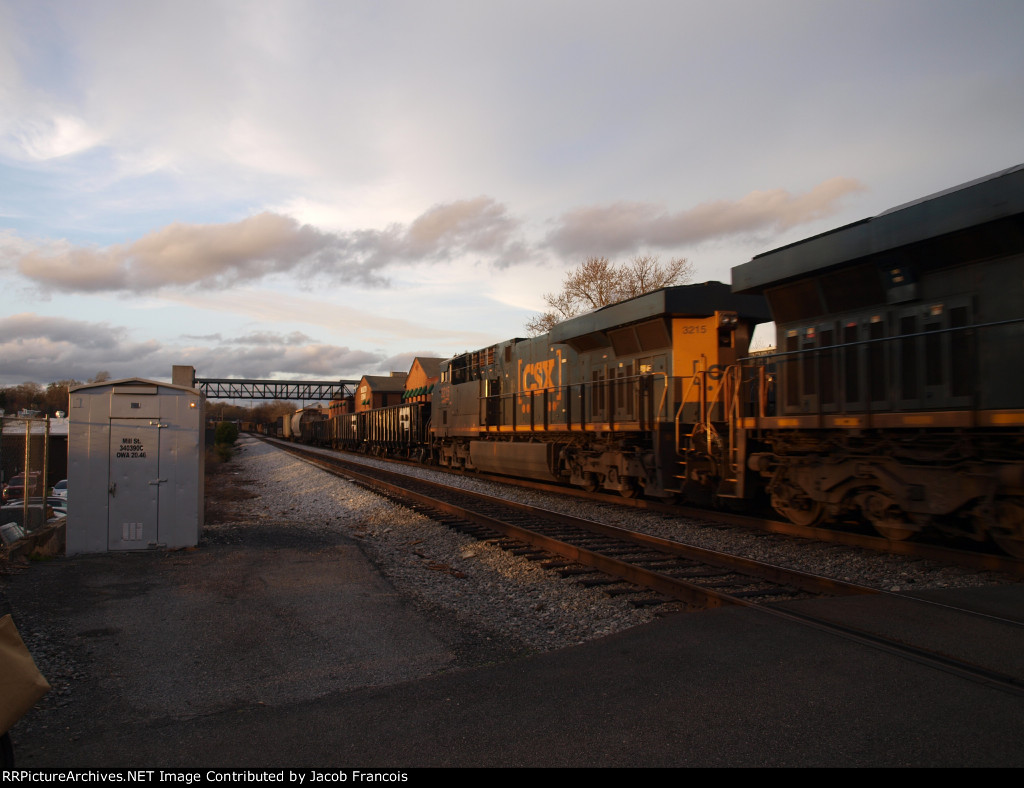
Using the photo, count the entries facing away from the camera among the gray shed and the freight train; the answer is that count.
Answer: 0

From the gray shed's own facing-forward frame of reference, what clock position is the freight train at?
The freight train is roughly at 10 o'clock from the gray shed.

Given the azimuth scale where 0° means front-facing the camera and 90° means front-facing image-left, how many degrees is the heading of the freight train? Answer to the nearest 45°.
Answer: approximately 315°

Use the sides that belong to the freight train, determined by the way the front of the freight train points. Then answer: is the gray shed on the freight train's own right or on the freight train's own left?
on the freight train's own right

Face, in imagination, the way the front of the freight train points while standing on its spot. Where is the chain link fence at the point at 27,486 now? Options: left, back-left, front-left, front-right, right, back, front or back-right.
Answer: back-right

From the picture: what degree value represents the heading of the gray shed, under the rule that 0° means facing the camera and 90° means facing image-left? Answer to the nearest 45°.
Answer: approximately 0°
